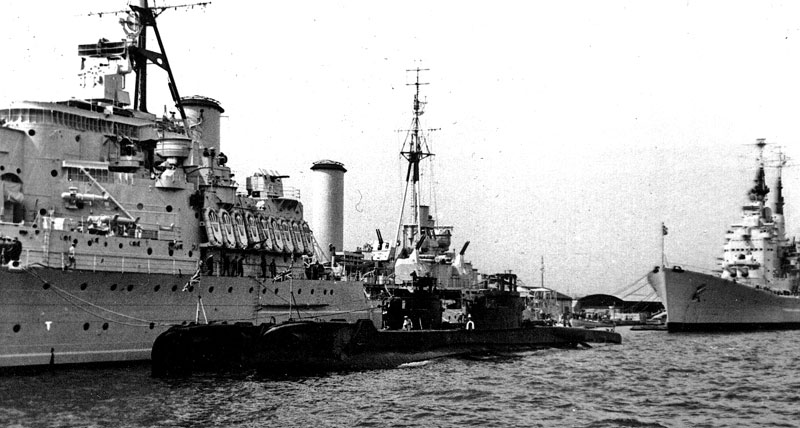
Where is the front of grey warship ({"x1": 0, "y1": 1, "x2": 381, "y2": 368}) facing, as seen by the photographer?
facing the viewer and to the left of the viewer
